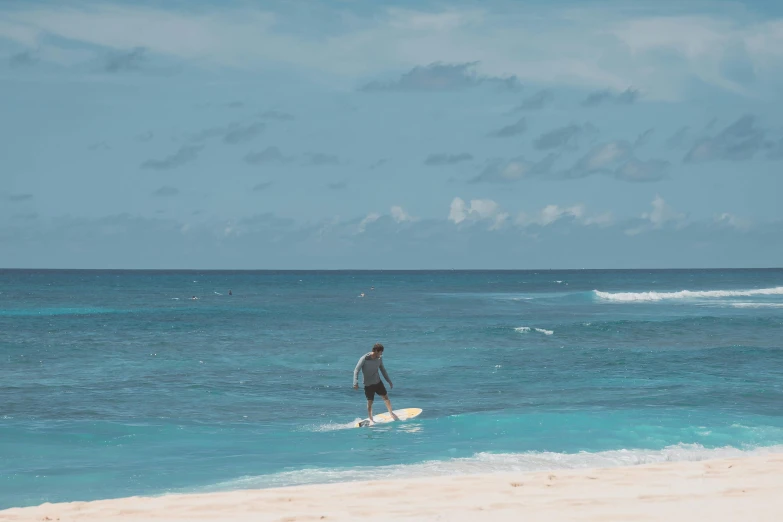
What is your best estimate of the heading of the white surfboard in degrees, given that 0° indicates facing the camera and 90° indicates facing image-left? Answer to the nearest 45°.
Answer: approximately 270°
